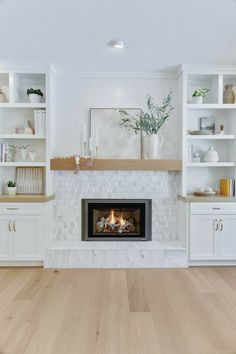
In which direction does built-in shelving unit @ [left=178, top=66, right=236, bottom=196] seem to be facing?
toward the camera

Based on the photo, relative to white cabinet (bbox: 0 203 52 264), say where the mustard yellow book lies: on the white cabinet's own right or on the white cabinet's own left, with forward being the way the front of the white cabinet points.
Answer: on the white cabinet's own left

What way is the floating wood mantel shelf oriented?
toward the camera

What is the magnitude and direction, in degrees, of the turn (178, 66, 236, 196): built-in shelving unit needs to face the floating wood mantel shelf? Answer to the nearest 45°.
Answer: approximately 45° to its right

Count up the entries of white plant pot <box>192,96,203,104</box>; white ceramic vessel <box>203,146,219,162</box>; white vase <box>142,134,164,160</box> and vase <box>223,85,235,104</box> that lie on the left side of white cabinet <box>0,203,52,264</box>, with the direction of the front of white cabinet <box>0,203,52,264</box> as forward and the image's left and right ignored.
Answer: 4

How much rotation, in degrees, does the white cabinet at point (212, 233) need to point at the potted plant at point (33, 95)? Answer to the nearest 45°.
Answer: approximately 90° to its right

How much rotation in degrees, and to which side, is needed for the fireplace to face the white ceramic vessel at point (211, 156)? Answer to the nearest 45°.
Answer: approximately 90° to its left

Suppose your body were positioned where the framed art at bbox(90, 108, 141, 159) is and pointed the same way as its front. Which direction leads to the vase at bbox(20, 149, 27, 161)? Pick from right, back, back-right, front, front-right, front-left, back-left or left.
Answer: right

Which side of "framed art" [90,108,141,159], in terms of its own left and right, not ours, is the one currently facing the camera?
front

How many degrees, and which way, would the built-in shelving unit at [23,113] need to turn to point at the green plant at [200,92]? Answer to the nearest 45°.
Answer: approximately 90° to its left

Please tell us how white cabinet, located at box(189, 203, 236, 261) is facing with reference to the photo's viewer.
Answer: facing the viewer
